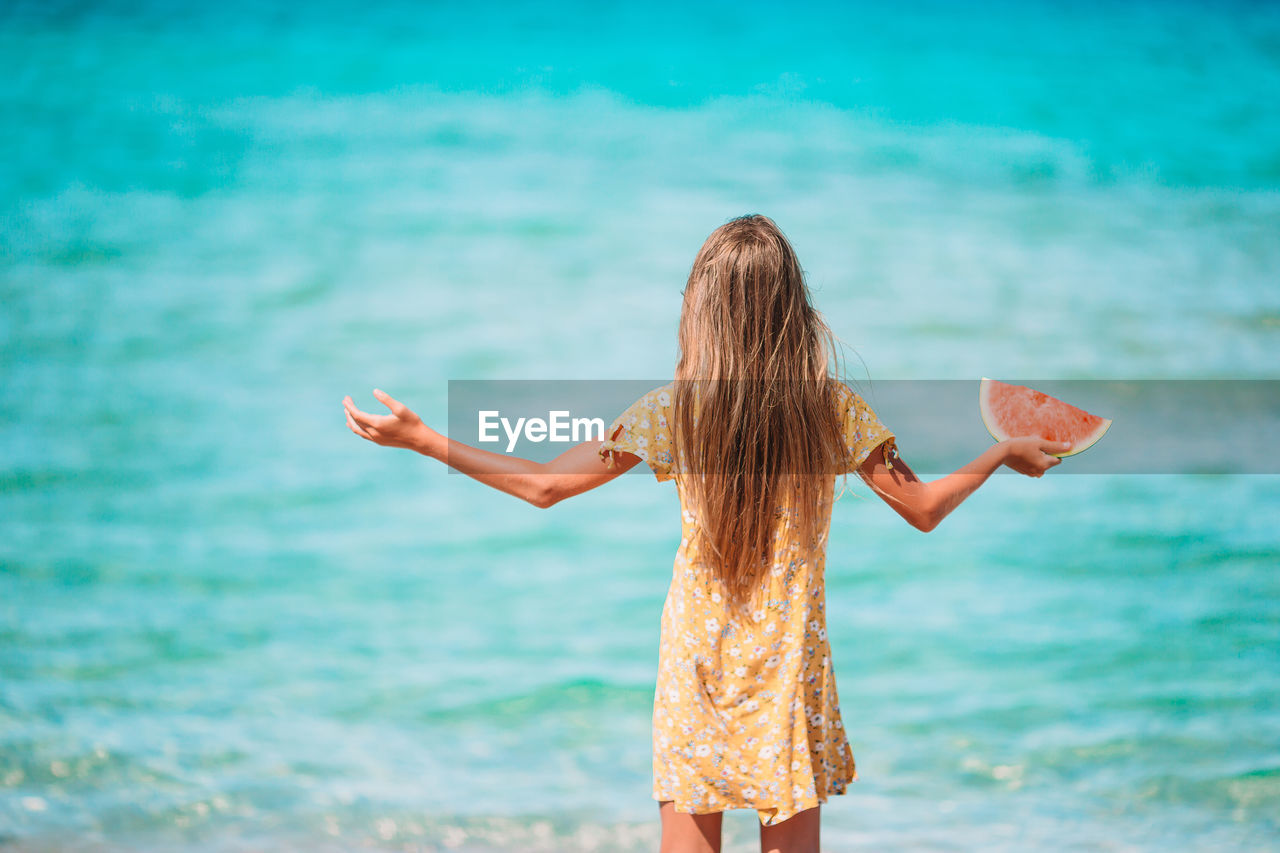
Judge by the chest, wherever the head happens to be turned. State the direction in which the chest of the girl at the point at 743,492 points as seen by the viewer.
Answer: away from the camera
